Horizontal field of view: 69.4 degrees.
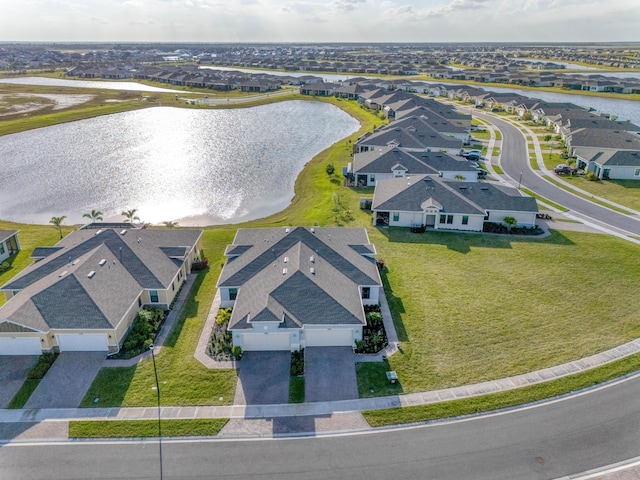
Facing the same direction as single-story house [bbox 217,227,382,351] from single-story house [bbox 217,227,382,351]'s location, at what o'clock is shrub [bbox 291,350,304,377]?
The shrub is roughly at 12 o'clock from the single-story house.

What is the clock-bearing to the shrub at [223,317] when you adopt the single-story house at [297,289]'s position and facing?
The shrub is roughly at 3 o'clock from the single-story house.

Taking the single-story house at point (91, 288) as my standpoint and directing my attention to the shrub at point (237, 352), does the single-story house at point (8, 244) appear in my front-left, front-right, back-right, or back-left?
back-left

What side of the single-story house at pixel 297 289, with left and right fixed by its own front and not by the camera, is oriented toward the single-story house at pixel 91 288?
right

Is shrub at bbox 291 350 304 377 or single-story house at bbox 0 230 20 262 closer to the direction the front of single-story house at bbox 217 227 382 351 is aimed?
the shrub

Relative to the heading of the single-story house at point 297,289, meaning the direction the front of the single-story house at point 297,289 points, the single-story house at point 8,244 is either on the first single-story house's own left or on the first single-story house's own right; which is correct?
on the first single-story house's own right

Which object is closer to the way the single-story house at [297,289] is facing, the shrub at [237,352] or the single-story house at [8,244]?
the shrub

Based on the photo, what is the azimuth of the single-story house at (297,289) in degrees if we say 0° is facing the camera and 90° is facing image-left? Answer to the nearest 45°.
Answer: approximately 0°
